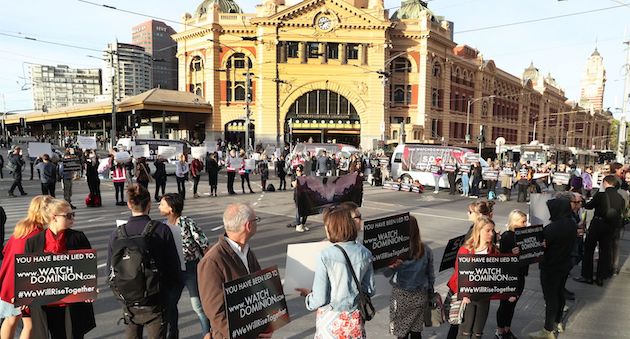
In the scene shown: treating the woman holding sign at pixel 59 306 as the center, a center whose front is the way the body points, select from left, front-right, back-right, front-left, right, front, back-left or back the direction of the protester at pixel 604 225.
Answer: left

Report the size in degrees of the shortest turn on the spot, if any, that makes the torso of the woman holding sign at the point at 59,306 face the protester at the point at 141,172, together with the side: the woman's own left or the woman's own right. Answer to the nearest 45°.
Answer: approximately 180°

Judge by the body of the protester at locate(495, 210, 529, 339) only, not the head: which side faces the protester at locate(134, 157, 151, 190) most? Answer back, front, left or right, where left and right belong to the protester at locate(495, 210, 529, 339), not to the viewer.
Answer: back

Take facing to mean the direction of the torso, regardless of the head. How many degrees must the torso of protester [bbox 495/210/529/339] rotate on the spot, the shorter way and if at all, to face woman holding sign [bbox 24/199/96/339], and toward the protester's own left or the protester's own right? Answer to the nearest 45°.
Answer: approximately 135° to the protester's own right
